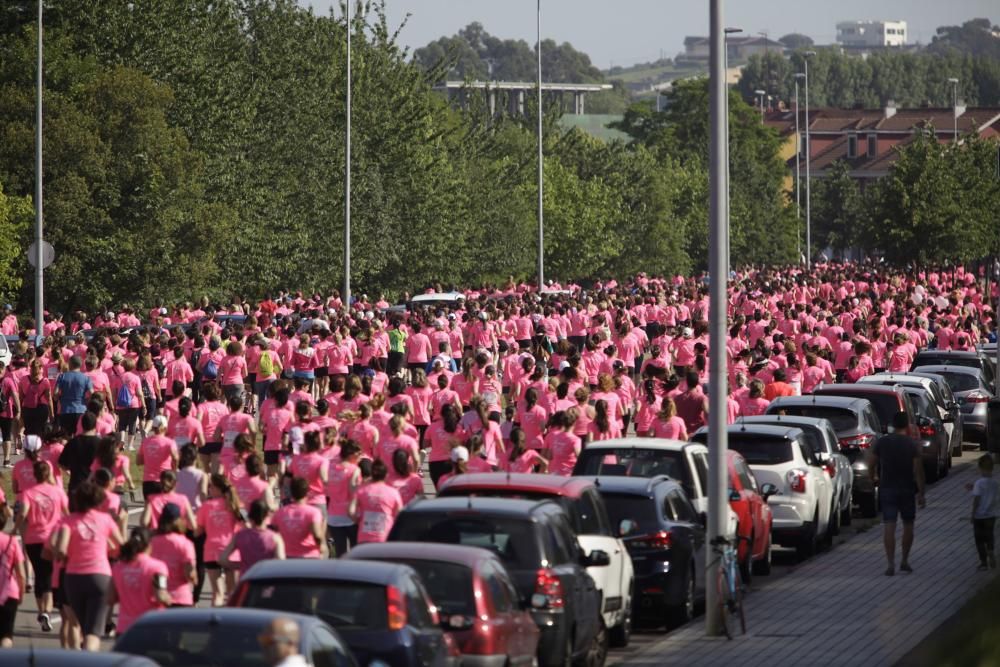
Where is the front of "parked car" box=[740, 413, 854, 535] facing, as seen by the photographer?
facing away from the viewer

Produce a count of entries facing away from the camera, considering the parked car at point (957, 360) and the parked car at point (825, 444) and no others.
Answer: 2

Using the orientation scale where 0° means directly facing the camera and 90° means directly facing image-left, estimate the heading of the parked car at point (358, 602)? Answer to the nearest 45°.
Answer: approximately 225°

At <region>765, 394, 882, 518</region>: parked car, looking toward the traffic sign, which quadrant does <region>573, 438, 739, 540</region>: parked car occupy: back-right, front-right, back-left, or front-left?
back-left

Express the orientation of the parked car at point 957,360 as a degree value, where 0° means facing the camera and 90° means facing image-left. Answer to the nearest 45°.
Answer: approximately 180°

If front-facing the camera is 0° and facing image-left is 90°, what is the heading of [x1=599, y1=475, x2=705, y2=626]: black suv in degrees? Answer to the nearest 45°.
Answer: approximately 225°

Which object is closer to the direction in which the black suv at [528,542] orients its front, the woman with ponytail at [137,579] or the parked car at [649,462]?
the parked car

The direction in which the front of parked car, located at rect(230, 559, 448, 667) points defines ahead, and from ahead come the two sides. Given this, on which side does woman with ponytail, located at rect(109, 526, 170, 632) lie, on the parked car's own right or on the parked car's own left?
on the parked car's own left

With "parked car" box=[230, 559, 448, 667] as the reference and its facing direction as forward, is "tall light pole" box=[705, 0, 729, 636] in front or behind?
in front

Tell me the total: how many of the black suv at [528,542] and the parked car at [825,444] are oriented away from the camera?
2

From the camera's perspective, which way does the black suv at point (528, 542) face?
away from the camera

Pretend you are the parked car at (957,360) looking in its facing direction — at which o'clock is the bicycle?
The bicycle is roughly at 6 o'clock from the parked car.

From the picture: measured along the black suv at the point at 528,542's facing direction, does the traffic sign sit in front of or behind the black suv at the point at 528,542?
in front

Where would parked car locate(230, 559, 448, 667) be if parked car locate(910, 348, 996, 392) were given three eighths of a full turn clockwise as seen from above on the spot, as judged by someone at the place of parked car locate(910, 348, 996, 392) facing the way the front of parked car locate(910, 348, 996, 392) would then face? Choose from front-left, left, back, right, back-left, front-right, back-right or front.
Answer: front-right

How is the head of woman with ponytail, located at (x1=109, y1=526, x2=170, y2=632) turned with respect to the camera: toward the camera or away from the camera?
away from the camera

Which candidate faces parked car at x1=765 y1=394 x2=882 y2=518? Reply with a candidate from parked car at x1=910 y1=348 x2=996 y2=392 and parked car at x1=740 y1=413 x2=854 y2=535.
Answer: parked car at x1=740 y1=413 x2=854 y2=535

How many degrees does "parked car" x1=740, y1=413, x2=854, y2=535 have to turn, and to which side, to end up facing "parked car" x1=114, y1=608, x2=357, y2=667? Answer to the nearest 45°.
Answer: approximately 180°
